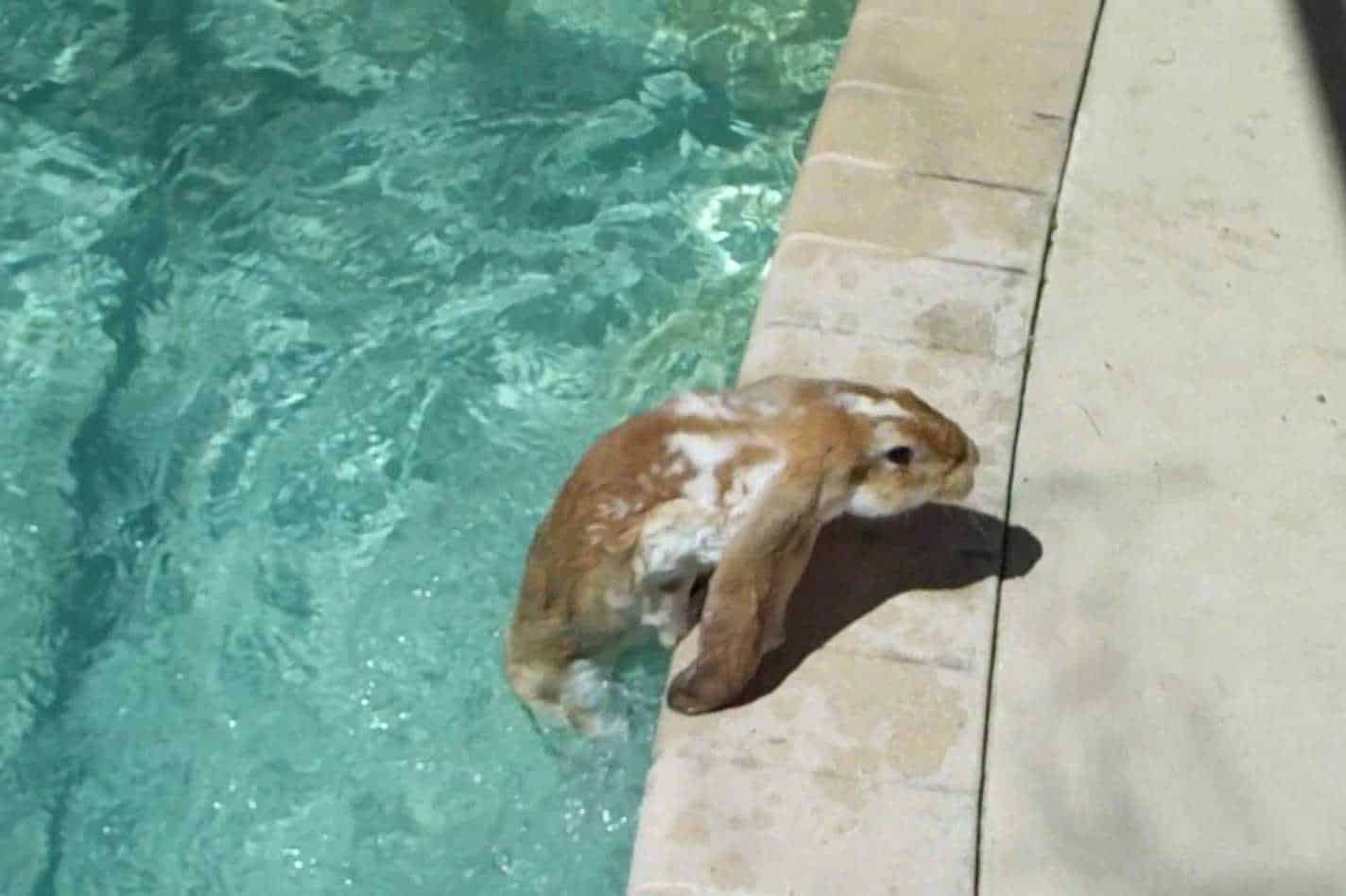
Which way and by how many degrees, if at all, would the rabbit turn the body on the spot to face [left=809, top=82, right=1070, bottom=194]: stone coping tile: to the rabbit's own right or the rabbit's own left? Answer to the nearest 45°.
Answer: approximately 90° to the rabbit's own left

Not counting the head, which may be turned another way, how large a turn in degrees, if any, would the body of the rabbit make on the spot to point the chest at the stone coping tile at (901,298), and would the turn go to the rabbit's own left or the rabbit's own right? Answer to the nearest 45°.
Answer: approximately 45° to the rabbit's own left

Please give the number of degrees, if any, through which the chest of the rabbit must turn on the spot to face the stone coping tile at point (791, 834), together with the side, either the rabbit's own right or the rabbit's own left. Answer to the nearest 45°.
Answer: approximately 90° to the rabbit's own right

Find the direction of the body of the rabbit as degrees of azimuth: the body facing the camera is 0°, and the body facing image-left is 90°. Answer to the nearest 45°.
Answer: approximately 270°

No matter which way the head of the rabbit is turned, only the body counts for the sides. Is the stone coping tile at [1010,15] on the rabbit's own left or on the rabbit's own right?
on the rabbit's own left
